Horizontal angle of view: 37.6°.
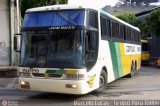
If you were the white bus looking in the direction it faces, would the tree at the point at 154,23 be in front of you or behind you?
behind

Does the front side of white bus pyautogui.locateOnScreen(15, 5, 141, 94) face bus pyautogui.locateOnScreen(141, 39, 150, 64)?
no

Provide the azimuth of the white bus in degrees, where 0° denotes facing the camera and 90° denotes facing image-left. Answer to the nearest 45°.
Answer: approximately 45°
